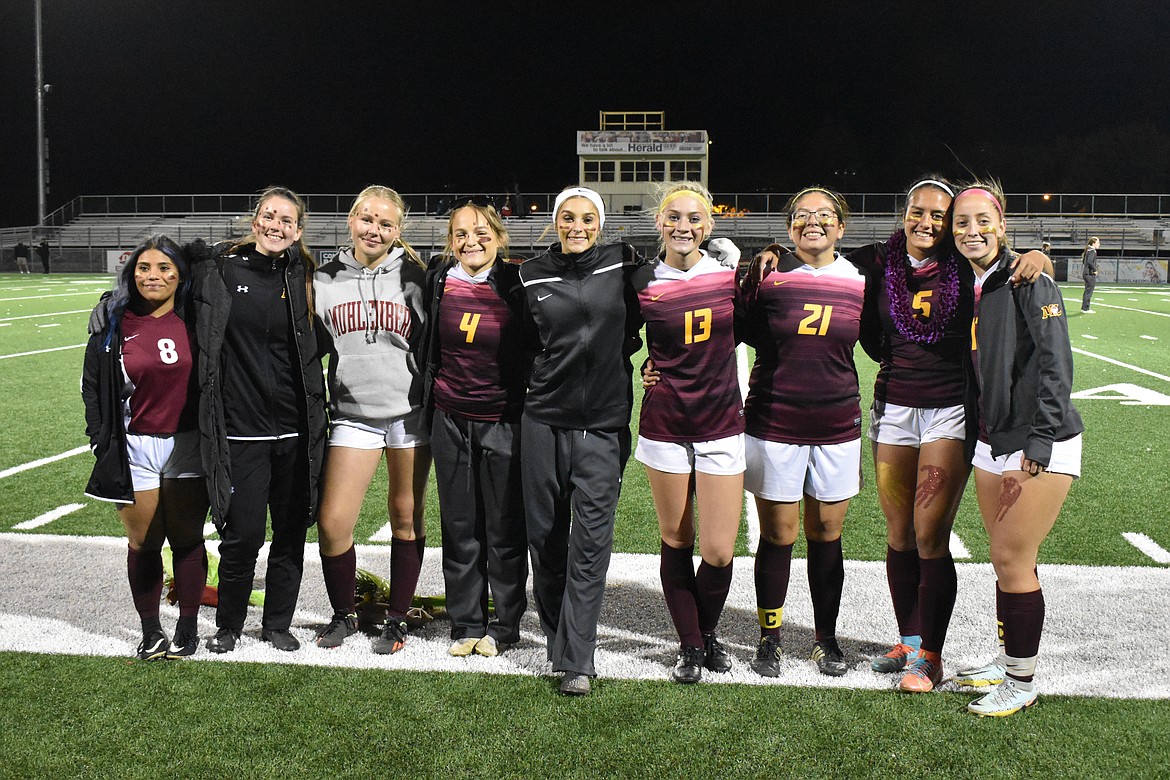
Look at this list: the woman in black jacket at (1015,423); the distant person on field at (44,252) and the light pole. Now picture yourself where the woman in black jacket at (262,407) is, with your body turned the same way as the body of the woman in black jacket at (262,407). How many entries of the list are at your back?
2

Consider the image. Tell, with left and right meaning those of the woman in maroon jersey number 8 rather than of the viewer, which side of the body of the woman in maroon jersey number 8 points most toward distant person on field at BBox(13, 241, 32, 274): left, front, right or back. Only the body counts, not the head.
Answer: back

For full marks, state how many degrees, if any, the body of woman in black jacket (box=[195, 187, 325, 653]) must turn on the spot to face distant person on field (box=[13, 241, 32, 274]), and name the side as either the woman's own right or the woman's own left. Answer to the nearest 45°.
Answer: approximately 180°

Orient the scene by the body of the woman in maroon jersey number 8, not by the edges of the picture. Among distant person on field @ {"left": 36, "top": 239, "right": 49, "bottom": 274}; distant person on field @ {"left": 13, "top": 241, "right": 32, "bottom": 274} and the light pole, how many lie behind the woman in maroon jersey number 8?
3

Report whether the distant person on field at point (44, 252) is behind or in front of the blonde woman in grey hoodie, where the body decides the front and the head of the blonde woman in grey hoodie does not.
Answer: behind

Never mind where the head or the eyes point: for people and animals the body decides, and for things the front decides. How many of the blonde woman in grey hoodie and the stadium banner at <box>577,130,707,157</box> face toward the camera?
2

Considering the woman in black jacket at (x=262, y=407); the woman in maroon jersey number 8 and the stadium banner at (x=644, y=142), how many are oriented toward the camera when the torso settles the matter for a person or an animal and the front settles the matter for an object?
3

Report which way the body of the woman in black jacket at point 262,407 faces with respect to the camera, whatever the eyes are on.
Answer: toward the camera

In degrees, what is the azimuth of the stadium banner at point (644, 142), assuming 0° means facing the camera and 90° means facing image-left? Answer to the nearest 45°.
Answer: approximately 0°

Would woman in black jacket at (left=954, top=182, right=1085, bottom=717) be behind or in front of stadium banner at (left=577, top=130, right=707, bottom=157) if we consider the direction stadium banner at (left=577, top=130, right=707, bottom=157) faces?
in front

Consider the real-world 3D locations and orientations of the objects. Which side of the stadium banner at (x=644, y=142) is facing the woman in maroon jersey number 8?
front

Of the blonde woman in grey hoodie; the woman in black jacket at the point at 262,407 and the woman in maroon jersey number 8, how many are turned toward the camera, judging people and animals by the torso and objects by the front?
3
